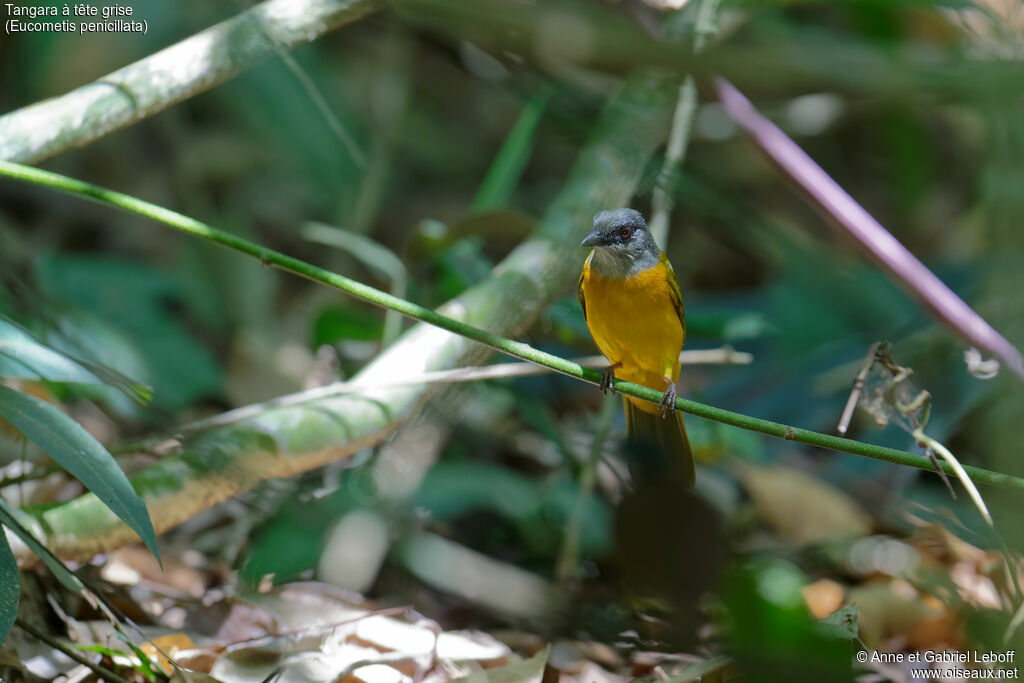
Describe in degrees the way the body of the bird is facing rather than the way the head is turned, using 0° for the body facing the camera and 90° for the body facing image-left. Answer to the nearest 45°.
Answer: approximately 45°
